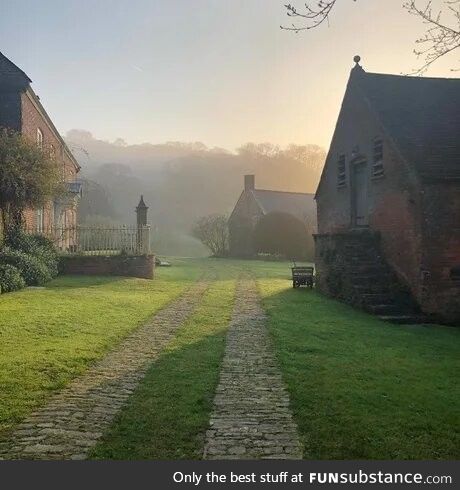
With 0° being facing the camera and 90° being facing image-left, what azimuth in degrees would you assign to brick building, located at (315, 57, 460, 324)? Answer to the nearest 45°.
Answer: approximately 45°

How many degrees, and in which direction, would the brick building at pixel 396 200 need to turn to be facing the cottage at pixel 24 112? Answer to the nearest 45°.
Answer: approximately 45° to its right

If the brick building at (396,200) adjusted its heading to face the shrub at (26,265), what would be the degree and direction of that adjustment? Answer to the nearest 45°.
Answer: approximately 45° to its right

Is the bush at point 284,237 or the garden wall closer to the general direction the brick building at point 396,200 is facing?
the garden wall

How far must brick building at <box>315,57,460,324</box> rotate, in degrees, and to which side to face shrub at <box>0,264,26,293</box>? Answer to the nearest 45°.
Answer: approximately 45° to its right

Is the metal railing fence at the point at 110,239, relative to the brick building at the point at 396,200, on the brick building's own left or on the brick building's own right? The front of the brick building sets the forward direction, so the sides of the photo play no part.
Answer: on the brick building's own right

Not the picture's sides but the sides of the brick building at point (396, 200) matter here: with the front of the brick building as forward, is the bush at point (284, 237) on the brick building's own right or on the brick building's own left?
on the brick building's own right

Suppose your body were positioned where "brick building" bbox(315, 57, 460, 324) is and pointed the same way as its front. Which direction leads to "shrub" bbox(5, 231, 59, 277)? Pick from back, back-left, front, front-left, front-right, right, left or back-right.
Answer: front-right
